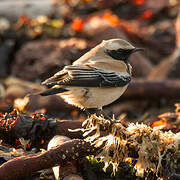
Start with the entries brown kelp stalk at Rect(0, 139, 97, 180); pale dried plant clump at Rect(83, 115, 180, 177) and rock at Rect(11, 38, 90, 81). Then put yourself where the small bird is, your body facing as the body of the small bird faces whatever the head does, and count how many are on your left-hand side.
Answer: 1

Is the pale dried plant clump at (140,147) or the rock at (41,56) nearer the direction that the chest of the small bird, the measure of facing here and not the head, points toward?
the pale dried plant clump

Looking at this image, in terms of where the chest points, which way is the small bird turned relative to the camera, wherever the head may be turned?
to the viewer's right

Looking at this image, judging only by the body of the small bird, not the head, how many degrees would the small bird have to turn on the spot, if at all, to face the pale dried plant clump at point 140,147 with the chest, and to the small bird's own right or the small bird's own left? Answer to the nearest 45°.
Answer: approximately 90° to the small bird's own right

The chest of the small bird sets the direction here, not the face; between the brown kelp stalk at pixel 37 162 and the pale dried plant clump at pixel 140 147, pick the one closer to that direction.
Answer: the pale dried plant clump

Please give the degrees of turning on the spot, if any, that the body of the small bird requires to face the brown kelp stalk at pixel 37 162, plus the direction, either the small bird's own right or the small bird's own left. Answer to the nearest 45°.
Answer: approximately 135° to the small bird's own right
